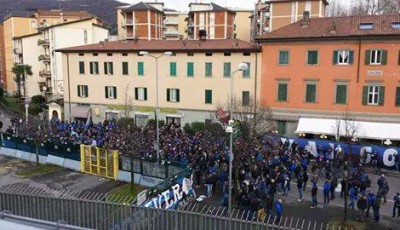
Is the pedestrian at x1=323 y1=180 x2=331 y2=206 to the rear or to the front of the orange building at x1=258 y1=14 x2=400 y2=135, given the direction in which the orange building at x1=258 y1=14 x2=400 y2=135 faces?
to the front

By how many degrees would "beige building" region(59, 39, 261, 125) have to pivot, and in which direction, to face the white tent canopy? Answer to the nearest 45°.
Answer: approximately 45° to its left

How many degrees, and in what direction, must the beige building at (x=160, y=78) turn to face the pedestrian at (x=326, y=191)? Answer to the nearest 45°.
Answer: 0° — it already faces them

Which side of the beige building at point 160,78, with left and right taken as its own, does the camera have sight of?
front

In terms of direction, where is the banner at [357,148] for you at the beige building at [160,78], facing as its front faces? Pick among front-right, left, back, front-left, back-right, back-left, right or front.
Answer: front-left

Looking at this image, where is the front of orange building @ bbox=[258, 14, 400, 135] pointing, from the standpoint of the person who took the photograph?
facing the viewer

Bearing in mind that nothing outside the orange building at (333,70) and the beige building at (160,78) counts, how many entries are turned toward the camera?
2

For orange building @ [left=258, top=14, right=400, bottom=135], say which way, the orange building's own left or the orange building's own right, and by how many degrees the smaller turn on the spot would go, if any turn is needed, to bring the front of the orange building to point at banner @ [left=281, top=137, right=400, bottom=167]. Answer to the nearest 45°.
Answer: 0° — it already faces it

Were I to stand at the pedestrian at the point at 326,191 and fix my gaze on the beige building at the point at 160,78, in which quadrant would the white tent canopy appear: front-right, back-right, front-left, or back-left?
front-right

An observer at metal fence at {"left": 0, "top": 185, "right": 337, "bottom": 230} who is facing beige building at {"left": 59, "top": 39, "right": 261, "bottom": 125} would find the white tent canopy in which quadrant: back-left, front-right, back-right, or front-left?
front-right

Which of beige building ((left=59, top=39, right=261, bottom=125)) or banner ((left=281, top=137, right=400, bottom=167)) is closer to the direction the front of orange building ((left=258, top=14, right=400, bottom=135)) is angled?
the banner

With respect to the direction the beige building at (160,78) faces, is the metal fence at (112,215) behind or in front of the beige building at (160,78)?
in front

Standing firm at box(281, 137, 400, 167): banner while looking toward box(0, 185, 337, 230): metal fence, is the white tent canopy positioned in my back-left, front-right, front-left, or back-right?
back-right

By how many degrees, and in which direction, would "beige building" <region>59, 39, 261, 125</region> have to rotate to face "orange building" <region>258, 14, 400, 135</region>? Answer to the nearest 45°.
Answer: approximately 45° to its left

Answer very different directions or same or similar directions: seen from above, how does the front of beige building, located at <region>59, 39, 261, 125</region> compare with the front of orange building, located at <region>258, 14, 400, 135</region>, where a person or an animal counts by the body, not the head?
same or similar directions

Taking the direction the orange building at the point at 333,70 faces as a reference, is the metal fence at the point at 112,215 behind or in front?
in front
